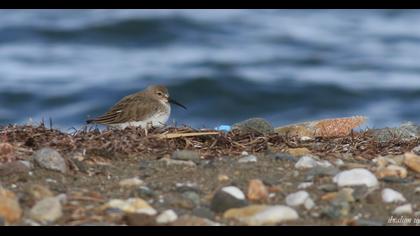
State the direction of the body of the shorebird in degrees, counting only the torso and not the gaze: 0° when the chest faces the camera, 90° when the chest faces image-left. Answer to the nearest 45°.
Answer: approximately 270°

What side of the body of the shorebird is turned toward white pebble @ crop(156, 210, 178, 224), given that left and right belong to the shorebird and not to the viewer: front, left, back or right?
right

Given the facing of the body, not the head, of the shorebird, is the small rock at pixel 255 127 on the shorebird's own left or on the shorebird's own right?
on the shorebird's own right

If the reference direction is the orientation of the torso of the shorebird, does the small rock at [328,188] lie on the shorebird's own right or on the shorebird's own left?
on the shorebird's own right

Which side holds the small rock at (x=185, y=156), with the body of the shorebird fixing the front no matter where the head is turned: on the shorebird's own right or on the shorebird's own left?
on the shorebird's own right

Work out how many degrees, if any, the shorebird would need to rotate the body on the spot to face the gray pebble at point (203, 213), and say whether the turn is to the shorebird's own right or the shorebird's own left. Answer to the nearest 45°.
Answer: approximately 90° to the shorebird's own right

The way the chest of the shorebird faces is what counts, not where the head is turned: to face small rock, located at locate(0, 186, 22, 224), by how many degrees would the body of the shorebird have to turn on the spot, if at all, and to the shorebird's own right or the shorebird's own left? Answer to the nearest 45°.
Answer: approximately 90° to the shorebird's own right
